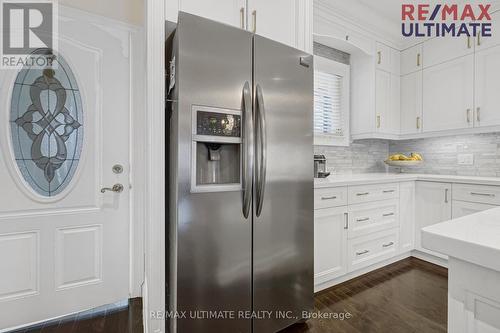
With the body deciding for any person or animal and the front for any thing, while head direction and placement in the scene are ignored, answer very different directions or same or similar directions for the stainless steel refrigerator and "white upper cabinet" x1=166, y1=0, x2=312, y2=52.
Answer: same or similar directions

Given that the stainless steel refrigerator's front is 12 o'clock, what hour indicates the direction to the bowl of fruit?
The bowl of fruit is roughly at 9 o'clock from the stainless steel refrigerator.

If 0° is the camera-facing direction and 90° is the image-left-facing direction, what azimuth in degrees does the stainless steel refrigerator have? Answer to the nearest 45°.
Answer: approximately 315°

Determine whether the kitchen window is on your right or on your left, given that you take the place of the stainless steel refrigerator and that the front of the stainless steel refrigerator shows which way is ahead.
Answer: on your left

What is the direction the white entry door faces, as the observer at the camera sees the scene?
facing the viewer and to the right of the viewer

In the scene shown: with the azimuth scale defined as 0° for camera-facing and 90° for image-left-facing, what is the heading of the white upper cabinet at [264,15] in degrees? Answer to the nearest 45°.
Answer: approximately 315°

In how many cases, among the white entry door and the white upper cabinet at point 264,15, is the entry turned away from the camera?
0

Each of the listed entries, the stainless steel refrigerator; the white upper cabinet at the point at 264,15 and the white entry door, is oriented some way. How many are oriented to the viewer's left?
0

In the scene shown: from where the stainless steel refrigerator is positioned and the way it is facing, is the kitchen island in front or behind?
in front

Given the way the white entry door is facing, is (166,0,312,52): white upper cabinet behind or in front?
in front

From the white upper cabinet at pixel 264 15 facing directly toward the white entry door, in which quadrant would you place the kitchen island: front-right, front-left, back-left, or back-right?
back-left

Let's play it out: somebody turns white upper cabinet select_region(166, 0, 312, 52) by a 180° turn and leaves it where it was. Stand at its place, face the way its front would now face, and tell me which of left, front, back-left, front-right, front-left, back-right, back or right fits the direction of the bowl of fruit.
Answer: right

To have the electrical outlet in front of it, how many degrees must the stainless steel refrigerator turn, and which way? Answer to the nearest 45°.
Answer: approximately 90° to its left

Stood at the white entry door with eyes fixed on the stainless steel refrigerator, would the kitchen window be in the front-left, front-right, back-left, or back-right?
front-left
